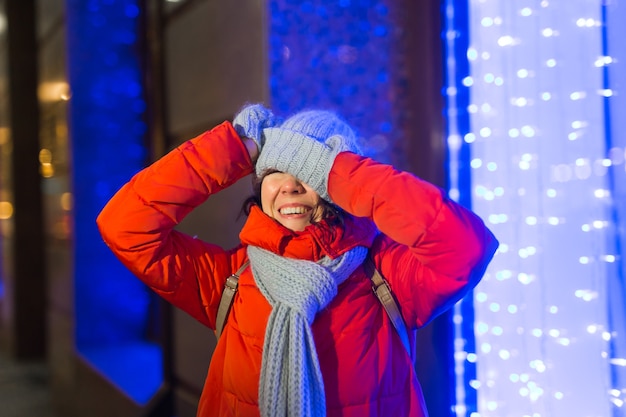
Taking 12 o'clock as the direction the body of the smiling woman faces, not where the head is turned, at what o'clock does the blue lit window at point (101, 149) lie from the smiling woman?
The blue lit window is roughly at 5 o'clock from the smiling woman.

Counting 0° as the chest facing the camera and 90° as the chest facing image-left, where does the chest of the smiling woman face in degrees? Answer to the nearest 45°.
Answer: approximately 0°

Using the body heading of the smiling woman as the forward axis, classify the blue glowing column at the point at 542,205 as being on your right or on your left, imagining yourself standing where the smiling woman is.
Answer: on your left
